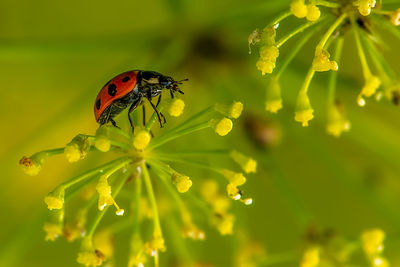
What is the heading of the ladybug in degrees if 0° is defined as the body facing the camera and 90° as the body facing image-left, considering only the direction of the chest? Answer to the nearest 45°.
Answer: approximately 270°
